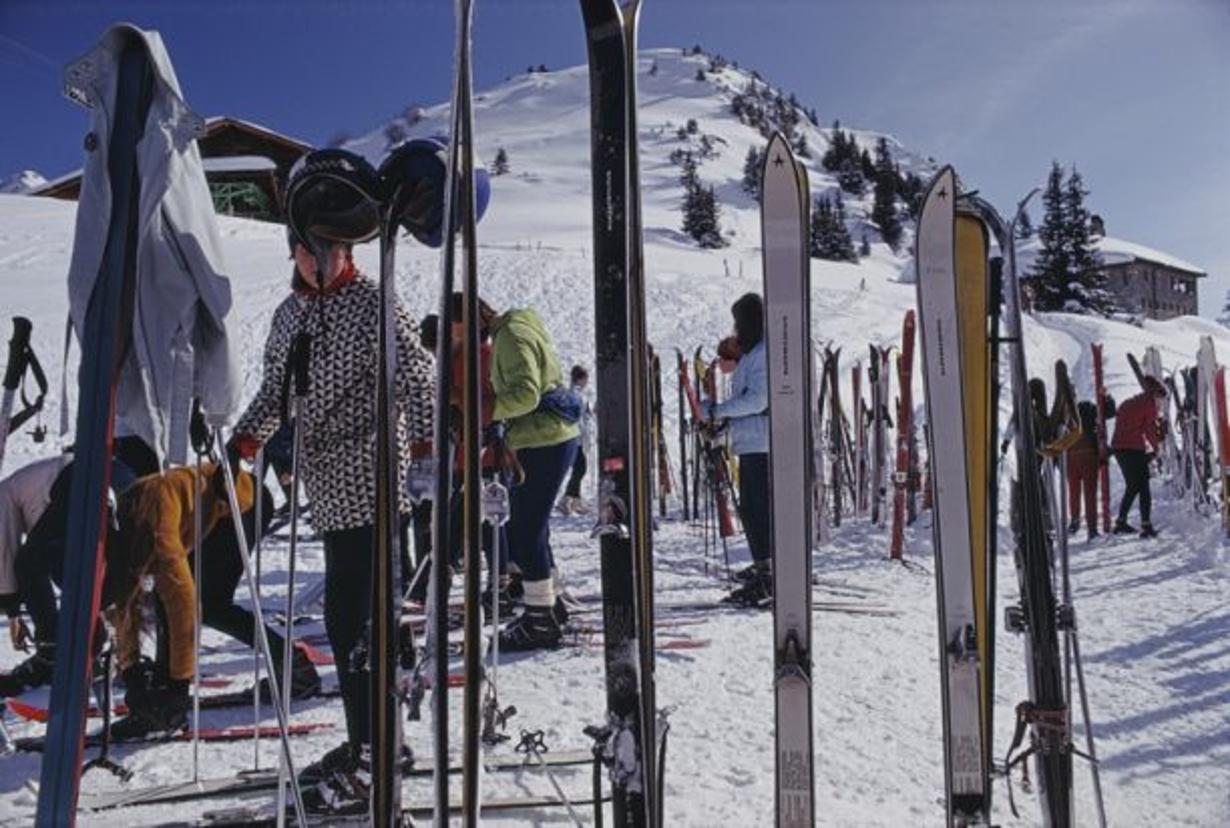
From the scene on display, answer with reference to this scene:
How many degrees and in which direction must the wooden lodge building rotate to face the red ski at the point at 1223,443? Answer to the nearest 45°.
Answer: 0° — it already faces it

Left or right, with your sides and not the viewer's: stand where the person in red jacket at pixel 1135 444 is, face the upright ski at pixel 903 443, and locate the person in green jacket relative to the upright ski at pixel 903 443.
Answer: left

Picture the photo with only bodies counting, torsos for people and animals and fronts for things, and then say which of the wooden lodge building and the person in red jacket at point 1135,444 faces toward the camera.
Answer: the wooden lodge building

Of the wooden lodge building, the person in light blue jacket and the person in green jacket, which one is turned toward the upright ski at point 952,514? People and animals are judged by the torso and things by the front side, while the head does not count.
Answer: the wooden lodge building

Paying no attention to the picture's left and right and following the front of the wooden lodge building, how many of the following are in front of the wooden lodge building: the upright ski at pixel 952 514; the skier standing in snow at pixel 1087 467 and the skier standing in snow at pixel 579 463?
3

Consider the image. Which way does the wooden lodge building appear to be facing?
toward the camera

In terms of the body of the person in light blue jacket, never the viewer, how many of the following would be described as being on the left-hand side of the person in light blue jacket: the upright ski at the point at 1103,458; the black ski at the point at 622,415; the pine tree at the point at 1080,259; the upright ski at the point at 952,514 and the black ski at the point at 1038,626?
3

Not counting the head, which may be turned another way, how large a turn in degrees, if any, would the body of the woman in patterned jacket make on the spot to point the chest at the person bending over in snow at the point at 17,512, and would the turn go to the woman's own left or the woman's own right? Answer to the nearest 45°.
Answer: approximately 90° to the woman's own right
